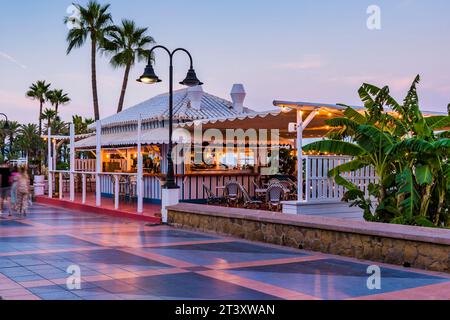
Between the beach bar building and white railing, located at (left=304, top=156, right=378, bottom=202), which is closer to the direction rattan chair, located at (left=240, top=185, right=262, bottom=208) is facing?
the white railing

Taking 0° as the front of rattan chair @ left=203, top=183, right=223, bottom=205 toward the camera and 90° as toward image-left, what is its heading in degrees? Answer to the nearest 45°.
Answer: approximately 270°

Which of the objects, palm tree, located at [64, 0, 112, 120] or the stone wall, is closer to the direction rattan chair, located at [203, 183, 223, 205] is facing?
the stone wall

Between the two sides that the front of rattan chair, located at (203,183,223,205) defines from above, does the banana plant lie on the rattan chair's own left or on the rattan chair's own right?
on the rattan chair's own right
